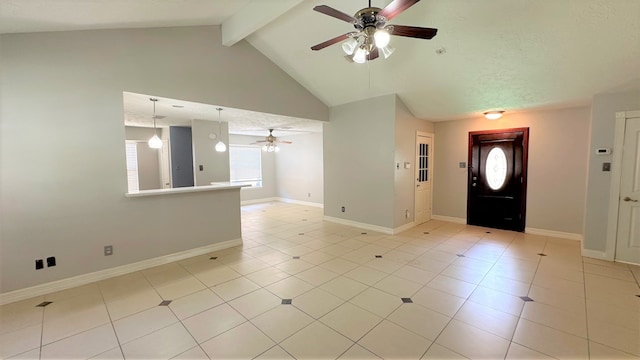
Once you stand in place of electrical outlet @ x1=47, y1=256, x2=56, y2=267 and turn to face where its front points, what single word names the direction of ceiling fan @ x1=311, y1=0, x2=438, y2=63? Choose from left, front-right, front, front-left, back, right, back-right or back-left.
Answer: front-left

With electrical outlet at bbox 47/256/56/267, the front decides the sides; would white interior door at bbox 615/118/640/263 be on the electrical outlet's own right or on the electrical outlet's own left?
on the electrical outlet's own left

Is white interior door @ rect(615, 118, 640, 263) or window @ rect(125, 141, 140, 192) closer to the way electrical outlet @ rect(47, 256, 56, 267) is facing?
the white interior door

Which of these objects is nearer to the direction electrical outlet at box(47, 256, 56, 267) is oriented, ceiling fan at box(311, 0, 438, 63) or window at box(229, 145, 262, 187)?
the ceiling fan

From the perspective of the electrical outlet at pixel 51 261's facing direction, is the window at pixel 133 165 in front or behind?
behind

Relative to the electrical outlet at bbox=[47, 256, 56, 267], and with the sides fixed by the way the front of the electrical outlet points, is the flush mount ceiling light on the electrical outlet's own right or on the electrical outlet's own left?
on the electrical outlet's own left

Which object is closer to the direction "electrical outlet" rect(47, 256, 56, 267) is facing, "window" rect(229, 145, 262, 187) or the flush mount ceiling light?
the flush mount ceiling light

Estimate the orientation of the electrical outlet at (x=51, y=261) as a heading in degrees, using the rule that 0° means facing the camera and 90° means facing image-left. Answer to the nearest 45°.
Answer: approximately 0°

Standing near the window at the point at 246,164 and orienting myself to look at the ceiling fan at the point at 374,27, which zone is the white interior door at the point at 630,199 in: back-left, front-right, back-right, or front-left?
front-left

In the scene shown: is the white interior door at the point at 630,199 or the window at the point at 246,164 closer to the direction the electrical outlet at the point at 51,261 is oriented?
the white interior door

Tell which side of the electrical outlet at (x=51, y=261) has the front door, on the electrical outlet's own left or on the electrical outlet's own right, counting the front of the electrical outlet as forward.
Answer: on the electrical outlet's own left
